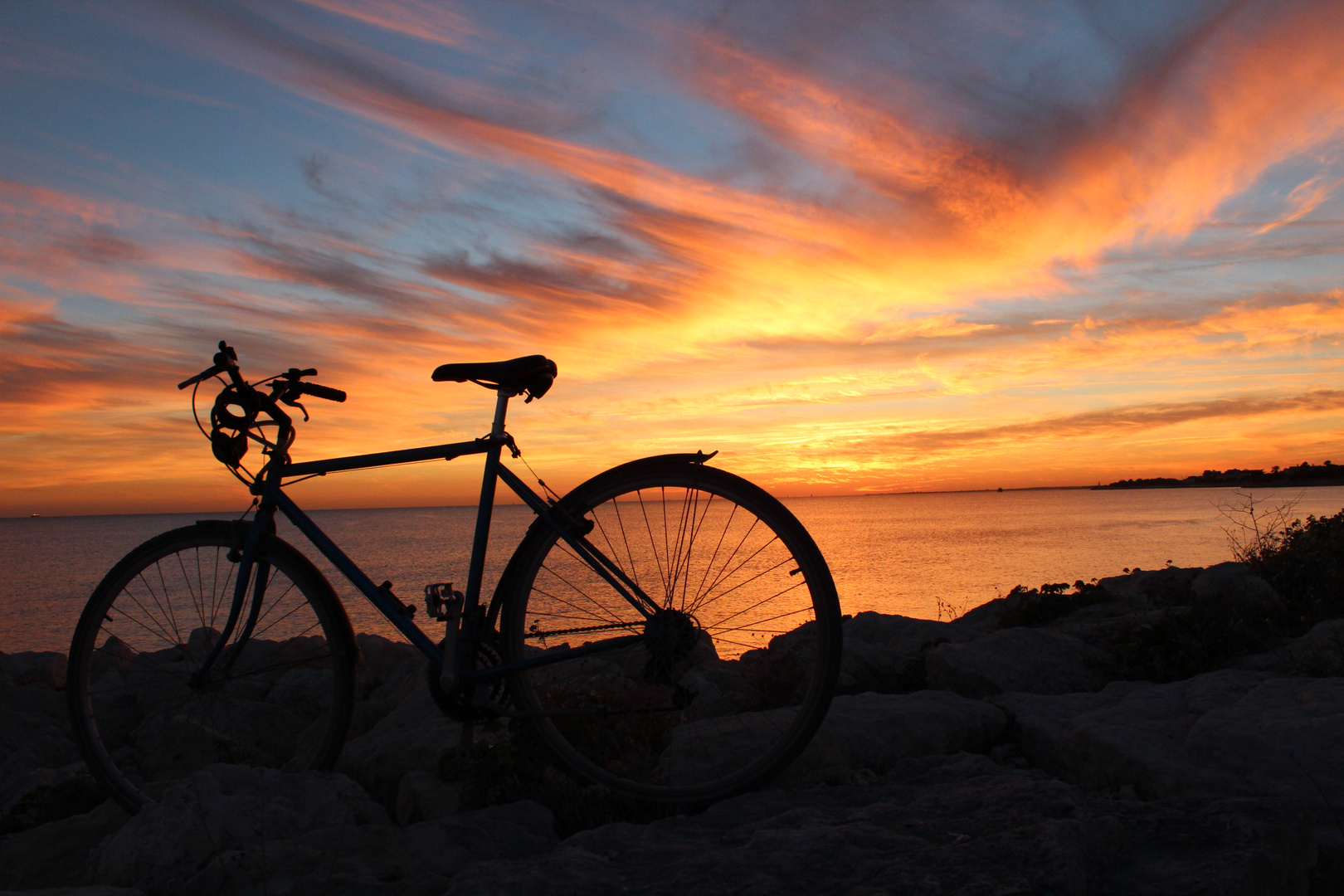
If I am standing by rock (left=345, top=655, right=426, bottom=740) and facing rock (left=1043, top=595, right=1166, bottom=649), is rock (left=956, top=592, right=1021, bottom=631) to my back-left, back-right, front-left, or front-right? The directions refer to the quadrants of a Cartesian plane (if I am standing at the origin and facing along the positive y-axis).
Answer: front-left

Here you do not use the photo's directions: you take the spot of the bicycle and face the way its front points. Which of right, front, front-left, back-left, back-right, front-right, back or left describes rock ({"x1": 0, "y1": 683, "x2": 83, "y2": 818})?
front-right

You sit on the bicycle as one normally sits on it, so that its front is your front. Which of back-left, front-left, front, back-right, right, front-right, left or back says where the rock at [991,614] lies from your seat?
back-right

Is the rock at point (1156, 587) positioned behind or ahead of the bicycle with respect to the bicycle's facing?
behind

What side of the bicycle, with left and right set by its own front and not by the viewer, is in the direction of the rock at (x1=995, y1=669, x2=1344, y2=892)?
back

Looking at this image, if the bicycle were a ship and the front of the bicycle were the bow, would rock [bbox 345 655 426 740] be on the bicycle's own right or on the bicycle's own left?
on the bicycle's own right

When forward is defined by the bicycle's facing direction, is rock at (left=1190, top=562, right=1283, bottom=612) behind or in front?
behind

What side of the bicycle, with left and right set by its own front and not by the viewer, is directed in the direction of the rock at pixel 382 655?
right

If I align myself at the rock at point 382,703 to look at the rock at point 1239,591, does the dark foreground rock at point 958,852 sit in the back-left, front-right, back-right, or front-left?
front-right

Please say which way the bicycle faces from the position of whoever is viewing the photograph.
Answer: facing to the left of the viewer

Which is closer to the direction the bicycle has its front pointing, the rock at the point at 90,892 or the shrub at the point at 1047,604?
the rock

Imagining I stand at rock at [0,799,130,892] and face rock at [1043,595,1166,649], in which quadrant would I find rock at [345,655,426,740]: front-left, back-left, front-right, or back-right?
front-left
